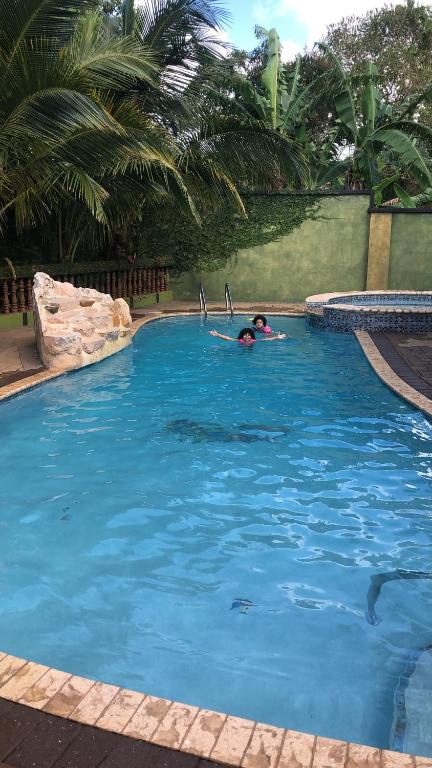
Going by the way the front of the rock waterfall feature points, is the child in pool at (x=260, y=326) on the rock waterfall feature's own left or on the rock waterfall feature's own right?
on the rock waterfall feature's own left

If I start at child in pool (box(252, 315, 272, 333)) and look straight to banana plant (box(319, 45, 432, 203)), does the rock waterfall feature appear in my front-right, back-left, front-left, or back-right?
back-left

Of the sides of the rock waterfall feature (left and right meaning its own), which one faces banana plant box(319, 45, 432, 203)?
left

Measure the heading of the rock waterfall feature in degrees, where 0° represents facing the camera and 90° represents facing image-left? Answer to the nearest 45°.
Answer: approximately 315°
